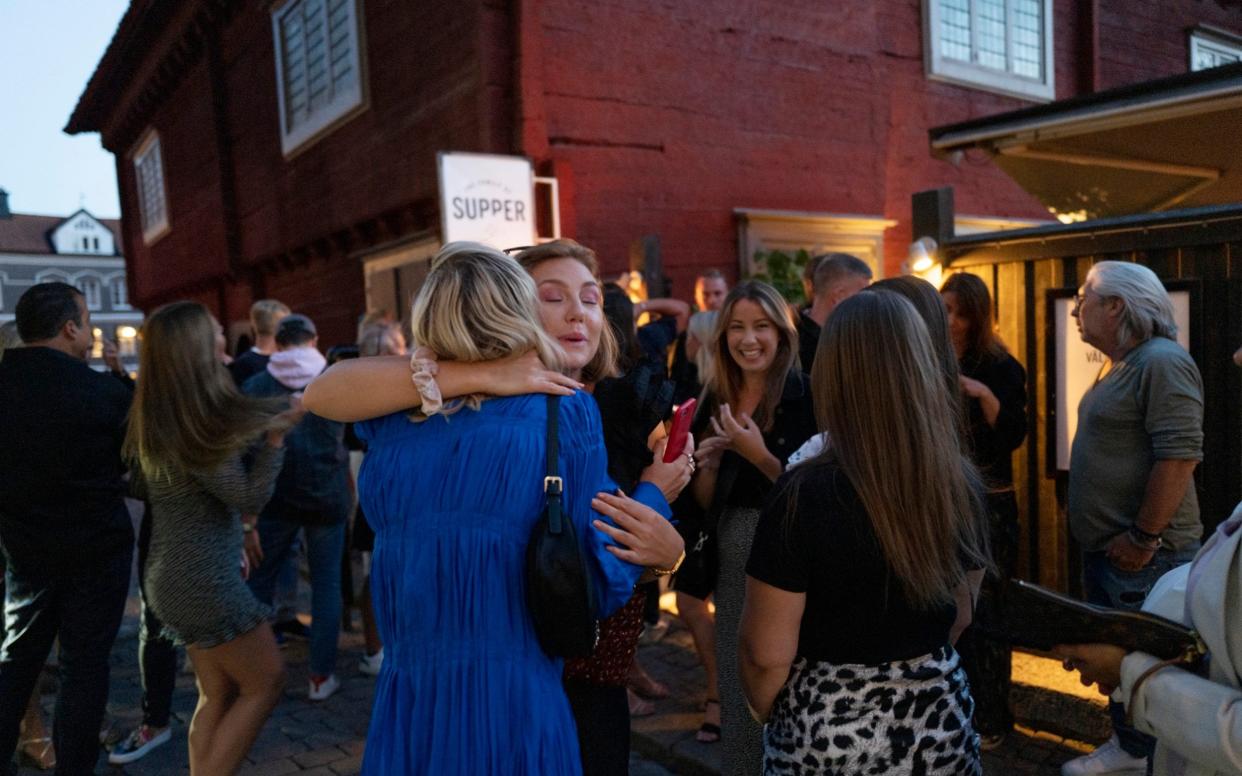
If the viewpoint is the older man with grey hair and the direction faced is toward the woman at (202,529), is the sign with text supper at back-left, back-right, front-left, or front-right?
front-right

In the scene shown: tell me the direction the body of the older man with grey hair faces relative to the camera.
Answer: to the viewer's left

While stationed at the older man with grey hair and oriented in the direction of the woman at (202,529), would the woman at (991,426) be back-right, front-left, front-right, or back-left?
front-right

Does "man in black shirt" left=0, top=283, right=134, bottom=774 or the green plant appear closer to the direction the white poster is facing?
the man in black shirt

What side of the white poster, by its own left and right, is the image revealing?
front

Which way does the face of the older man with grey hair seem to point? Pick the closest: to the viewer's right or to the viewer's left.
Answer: to the viewer's left

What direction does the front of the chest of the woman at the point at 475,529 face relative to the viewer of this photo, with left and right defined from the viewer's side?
facing away from the viewer

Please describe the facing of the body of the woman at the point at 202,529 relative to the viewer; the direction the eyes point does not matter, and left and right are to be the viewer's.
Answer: facing away from the viewer and to the right of the viewer

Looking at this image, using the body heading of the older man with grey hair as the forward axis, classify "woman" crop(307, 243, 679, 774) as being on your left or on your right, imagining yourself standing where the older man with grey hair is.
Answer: on your left

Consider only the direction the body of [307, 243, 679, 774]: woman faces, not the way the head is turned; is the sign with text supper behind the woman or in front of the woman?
in front

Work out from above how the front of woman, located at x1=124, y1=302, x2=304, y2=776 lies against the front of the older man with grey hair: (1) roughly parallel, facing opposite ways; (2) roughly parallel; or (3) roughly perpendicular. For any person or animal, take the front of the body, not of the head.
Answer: roughly perpendicular

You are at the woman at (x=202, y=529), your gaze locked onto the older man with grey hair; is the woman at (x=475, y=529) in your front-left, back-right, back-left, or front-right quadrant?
front-right

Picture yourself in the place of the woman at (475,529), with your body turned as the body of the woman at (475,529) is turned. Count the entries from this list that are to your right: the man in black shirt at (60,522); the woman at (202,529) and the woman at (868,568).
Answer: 1

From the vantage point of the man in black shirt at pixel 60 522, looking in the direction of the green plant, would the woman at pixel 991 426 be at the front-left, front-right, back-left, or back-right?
front-right

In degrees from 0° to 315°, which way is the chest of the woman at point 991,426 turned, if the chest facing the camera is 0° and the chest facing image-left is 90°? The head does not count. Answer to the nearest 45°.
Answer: approximately 90°

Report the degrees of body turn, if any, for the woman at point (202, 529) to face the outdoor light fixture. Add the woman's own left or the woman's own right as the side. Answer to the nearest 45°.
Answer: approximately 45° to the woman's own right

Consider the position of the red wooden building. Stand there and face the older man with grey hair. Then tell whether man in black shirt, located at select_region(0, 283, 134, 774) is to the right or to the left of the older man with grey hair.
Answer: right

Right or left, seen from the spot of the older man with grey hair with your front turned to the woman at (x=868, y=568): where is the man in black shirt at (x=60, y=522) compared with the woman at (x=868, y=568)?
right

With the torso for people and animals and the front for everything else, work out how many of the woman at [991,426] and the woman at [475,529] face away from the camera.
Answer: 1
